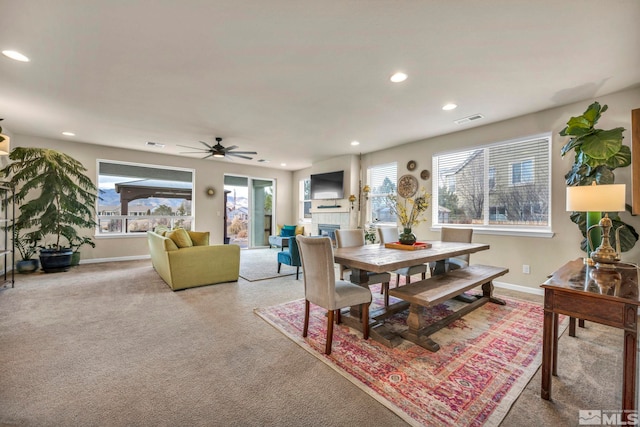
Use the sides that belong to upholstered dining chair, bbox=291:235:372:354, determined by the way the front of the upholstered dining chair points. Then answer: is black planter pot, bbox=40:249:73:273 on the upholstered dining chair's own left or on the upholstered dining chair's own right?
on the upholstered dining chair's own left

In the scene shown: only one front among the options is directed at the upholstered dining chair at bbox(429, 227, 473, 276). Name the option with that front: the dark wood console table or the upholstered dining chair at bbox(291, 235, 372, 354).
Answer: the upholstered dining chair at bbox(291, 235, 372, 354)

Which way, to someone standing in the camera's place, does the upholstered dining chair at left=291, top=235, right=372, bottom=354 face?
facing away from the viewer and to the right of the viewer

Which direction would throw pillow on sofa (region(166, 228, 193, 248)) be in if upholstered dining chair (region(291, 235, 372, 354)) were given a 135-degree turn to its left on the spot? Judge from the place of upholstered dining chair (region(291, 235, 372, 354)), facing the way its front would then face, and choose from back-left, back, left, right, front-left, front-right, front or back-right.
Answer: front-right

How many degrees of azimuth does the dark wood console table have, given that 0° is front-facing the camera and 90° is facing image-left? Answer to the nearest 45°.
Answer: approximately 45°

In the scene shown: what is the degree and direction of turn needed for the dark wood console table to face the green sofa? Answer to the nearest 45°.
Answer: approximately 45° to its right

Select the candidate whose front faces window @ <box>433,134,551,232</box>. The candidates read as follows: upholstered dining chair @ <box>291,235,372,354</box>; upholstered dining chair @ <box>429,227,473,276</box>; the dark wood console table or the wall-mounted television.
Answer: upholstered dining chair @ <box>291,235,372,354</box>

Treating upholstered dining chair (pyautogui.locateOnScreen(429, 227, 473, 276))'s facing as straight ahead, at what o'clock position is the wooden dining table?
The wooden dining table is roughly at 11 o'clock from the upholstered dining chair.

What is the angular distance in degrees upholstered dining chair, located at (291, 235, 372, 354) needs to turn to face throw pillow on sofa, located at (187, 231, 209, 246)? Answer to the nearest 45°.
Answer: approximately 90° to its left

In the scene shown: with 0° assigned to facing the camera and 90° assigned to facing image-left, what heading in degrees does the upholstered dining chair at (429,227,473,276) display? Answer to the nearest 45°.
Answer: approximately 45°

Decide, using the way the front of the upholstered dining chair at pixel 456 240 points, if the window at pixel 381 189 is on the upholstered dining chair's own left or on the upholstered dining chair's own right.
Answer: on the upholstered dining chair's own right

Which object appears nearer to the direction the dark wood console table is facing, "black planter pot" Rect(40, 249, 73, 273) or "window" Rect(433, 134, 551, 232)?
the black planter pot
